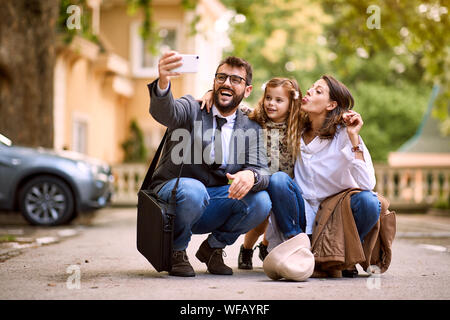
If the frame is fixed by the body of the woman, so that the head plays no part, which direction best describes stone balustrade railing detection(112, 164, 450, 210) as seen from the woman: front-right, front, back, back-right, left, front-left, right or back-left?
back-right

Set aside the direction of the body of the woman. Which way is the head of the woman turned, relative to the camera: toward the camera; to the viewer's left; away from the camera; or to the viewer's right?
to the viewer's left

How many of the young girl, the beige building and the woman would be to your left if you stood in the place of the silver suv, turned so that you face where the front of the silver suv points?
1

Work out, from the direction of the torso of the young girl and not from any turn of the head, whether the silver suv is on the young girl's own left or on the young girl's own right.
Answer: on the young girl's own right

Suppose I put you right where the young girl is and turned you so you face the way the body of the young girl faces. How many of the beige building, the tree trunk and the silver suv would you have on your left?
0

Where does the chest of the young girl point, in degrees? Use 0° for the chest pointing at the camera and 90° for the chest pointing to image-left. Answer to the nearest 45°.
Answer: approximately 45°

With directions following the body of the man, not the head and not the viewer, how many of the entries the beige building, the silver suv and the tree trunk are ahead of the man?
0

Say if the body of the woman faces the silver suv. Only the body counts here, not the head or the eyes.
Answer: no

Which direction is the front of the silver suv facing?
to the viewer's right

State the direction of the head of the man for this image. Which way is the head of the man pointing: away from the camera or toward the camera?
toward the camera

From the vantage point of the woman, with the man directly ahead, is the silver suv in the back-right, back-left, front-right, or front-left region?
front-right

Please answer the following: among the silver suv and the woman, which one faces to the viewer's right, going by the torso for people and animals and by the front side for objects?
the silver suv

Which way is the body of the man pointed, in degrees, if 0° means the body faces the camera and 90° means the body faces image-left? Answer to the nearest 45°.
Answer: approximately 0°

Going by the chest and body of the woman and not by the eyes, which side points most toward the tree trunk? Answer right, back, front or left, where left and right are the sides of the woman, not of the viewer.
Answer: right

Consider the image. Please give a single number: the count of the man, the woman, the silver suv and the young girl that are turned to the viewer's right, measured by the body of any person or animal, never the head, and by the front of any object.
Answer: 1
